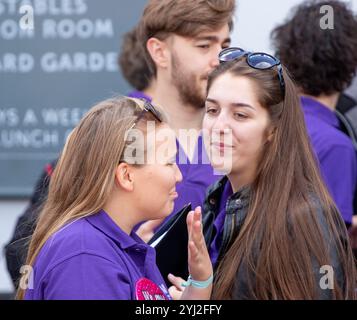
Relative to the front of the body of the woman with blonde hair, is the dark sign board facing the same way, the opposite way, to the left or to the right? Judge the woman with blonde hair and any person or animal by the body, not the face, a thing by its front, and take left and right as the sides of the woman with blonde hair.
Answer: to the right

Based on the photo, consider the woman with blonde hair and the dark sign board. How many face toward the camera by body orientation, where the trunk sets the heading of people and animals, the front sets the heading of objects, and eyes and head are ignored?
1

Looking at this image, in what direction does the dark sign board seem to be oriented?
toward the camera

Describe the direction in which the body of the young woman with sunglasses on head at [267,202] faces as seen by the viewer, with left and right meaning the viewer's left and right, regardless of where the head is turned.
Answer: facing the viewer and to the left of the viewer

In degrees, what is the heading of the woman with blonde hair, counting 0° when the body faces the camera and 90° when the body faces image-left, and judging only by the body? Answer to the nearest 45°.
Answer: approximately 270°

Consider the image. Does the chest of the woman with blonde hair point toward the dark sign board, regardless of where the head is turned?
no

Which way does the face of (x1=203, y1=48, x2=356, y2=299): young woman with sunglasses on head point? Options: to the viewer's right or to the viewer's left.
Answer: to the viewer's left

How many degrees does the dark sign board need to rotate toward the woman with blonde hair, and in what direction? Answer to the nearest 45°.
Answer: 0° — it already faces them

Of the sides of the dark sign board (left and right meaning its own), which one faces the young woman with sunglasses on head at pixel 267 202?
front

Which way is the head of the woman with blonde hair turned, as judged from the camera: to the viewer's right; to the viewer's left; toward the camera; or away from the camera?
to the viewer's right

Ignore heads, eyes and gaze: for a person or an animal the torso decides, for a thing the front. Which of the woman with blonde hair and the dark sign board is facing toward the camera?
the dark sign board
